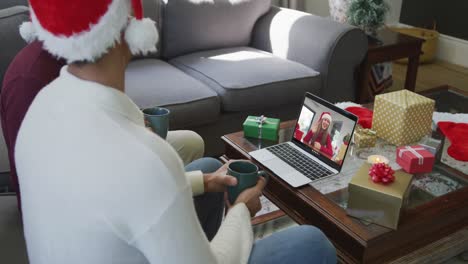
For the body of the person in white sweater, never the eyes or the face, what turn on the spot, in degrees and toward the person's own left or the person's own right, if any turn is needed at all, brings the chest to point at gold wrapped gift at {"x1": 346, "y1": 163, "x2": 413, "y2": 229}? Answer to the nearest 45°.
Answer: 0° — they already face it

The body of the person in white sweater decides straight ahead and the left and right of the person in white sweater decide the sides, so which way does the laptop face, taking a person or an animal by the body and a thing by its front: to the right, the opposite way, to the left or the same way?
the opposite way

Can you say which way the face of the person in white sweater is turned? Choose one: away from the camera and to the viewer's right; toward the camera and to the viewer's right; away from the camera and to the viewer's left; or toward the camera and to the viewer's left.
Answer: away from the camera and to the viewer's right

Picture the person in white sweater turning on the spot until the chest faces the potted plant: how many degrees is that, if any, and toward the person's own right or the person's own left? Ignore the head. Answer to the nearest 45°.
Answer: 0° — they already face it

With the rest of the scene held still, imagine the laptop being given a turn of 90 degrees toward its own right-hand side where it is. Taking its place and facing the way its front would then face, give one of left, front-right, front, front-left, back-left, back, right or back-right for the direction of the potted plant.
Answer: front-right

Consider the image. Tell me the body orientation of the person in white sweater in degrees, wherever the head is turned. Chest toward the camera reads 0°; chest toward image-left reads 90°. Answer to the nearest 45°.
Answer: approximately 225°

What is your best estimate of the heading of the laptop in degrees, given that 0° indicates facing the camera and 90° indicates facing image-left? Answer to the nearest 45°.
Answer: approximately 45°

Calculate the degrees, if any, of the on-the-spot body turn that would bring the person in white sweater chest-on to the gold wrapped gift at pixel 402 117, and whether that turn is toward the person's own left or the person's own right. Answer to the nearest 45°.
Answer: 0° — they already face it
